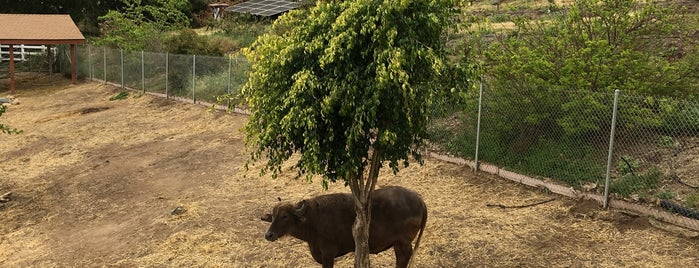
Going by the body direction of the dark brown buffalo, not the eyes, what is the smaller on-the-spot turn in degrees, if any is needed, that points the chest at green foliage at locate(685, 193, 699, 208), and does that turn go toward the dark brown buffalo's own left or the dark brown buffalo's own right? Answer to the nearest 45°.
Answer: approximately 180°

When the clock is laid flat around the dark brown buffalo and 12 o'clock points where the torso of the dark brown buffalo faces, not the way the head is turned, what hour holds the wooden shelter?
The wooden shelter is roughly at 2 o'clock from the dark brown buffalo.

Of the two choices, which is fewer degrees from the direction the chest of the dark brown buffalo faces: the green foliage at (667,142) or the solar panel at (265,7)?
the solar panel

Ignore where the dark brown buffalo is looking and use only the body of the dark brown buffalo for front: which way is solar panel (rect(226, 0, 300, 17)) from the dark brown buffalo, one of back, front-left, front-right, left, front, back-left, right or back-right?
right

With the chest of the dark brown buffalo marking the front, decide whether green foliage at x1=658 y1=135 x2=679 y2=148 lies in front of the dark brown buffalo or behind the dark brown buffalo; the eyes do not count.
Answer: behind

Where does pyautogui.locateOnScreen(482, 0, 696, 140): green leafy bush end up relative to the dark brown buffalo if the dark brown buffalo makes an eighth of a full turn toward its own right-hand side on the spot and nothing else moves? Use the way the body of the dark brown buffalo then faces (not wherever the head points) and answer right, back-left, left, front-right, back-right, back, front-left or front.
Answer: right

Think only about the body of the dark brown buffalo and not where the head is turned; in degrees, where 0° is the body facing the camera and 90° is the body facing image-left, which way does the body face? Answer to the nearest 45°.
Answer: approximately 90°

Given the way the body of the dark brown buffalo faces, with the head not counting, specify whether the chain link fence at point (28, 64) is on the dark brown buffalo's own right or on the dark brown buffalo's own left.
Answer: on the dark brown buffalo's own right

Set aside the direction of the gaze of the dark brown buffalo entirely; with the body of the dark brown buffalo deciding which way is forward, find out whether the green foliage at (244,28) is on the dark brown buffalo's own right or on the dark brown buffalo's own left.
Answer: on the dark brown buffalo's own right

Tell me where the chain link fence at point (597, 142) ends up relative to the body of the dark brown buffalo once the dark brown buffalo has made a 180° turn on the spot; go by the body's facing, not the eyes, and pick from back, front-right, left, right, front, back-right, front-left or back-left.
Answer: front-left

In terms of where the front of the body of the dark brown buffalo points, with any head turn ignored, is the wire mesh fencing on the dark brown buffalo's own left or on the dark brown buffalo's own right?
on the dark brown buffalo's own right

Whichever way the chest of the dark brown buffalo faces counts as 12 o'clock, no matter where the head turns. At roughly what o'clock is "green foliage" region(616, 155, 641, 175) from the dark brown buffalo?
The green foliage is roughly at 5 o'clock from the dark brown buffalo.

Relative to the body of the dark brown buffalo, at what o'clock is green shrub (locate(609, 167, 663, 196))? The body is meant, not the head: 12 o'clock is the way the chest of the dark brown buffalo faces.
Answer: The green shrub is roughly at 5 o'clock from the dark brown buffalo.
